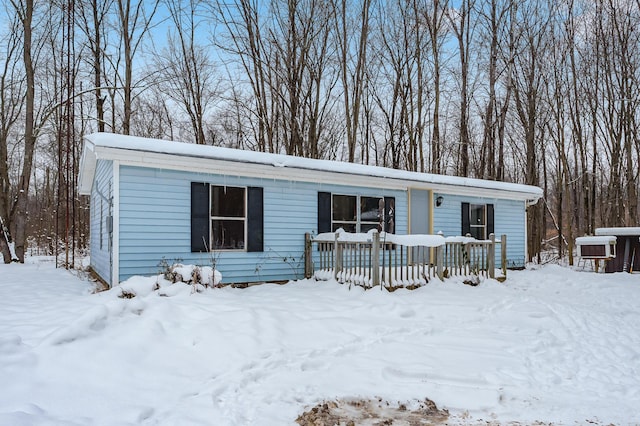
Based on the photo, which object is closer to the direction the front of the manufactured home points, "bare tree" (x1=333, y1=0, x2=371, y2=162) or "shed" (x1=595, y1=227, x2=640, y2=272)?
the shed

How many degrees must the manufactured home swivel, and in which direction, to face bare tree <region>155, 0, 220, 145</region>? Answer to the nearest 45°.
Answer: approximately 135° to its left

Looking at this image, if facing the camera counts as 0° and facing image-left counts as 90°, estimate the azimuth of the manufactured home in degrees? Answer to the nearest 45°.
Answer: approximately 315°

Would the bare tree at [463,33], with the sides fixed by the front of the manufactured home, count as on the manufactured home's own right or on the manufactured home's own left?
on the manufactured home's own left

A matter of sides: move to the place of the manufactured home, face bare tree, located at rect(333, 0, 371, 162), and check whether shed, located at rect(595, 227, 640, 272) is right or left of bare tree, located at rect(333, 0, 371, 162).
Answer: right

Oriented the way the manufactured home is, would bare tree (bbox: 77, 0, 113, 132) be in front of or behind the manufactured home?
behind
